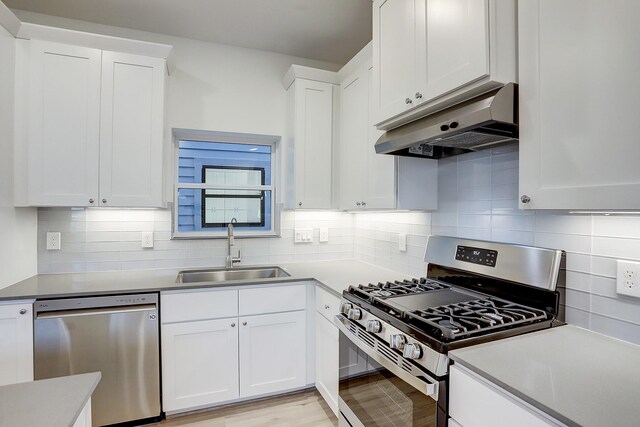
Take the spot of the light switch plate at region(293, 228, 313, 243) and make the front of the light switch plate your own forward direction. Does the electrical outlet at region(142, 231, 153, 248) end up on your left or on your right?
on your right

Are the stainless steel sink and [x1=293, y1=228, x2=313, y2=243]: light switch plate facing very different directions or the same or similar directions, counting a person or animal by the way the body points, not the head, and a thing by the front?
same or similar directions

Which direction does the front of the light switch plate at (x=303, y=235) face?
toward the camera

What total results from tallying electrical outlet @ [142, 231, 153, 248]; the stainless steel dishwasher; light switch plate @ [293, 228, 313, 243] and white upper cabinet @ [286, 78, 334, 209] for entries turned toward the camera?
4

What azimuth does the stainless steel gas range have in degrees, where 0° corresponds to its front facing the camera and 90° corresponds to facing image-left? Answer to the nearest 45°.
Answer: approximately 45°

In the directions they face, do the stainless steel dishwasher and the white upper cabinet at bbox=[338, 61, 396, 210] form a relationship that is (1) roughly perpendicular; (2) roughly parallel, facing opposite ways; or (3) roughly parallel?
roughly perpendicular

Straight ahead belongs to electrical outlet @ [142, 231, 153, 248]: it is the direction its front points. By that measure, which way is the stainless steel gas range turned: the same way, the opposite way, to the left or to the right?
to the right

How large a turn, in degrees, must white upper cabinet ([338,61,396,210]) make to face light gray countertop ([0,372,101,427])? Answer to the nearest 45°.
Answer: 0° — it already faces it

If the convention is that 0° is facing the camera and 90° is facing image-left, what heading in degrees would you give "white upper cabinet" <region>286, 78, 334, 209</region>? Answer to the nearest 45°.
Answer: approximately 0°

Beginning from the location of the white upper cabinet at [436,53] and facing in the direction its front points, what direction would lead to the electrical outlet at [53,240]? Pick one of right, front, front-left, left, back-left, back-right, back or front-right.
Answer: front-right

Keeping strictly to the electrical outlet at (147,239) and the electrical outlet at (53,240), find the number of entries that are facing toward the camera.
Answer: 2

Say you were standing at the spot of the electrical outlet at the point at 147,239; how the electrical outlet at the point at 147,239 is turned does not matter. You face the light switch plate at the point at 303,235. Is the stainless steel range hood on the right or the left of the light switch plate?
right

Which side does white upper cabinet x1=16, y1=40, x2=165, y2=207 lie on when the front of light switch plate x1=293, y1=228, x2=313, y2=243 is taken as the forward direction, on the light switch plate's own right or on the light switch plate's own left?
on the light switch plate's own right

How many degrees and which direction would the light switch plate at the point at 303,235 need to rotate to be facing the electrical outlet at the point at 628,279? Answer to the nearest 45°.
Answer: approximately 45° to its left

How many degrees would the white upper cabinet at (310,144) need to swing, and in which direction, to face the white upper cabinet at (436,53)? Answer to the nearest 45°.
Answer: approximately 45° to its left

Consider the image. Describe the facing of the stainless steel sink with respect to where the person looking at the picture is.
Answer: facing the viewer

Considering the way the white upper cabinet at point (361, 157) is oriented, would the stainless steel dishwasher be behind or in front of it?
in front

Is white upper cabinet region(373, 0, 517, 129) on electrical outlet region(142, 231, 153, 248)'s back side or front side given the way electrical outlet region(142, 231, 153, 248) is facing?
on the front side

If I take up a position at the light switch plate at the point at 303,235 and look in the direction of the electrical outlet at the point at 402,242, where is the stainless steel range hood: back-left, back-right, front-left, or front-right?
front-right
